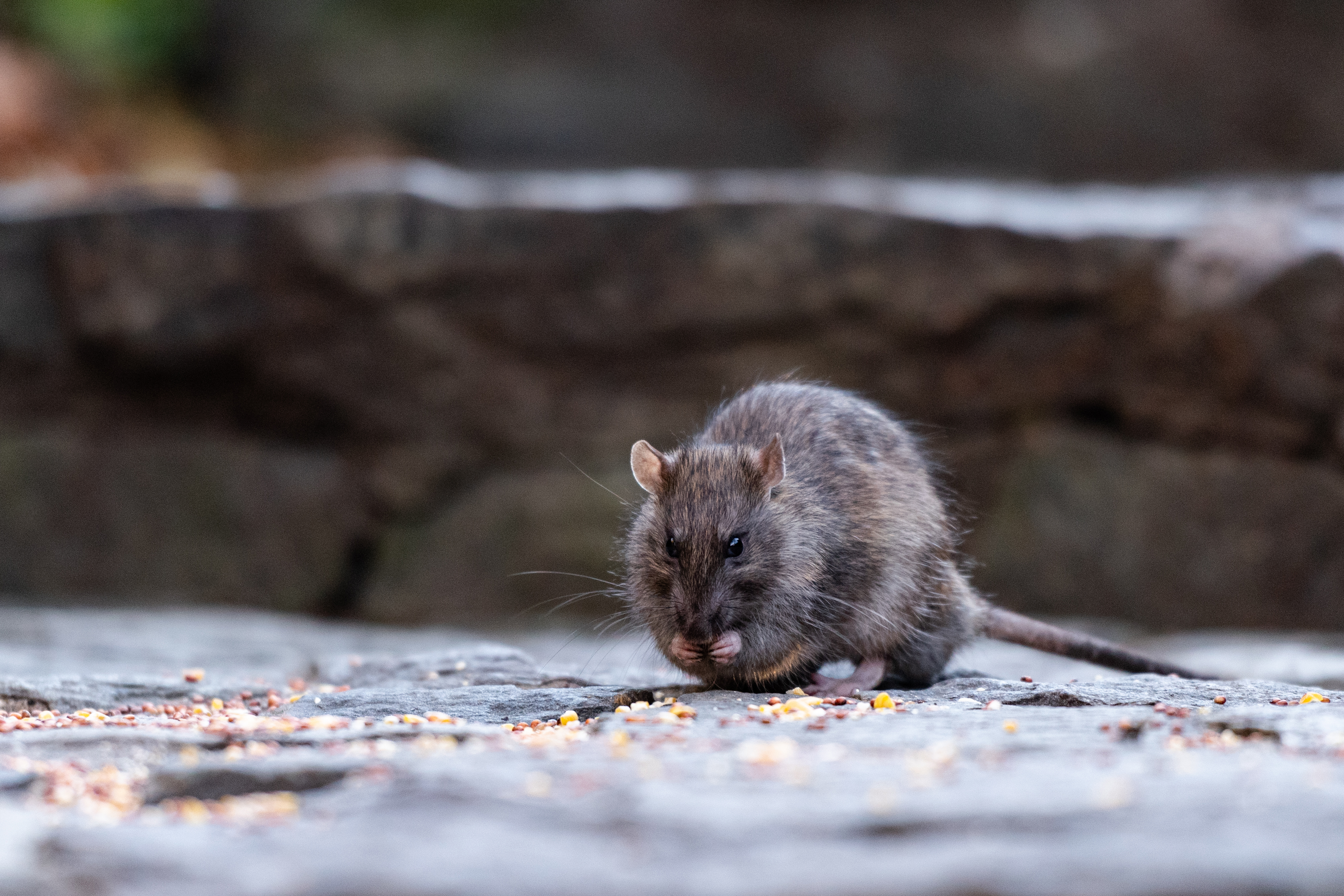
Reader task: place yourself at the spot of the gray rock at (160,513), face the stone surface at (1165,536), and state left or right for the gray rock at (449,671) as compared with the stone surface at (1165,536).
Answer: right

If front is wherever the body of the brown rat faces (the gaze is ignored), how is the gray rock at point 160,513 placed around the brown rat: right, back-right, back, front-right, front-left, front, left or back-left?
right

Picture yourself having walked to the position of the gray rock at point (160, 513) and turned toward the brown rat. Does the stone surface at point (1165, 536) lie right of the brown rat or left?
left

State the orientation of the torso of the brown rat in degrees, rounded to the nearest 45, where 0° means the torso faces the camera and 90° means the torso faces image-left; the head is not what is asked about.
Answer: approximately 45°

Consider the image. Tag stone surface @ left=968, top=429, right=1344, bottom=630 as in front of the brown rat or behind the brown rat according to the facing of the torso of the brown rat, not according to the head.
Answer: behind
